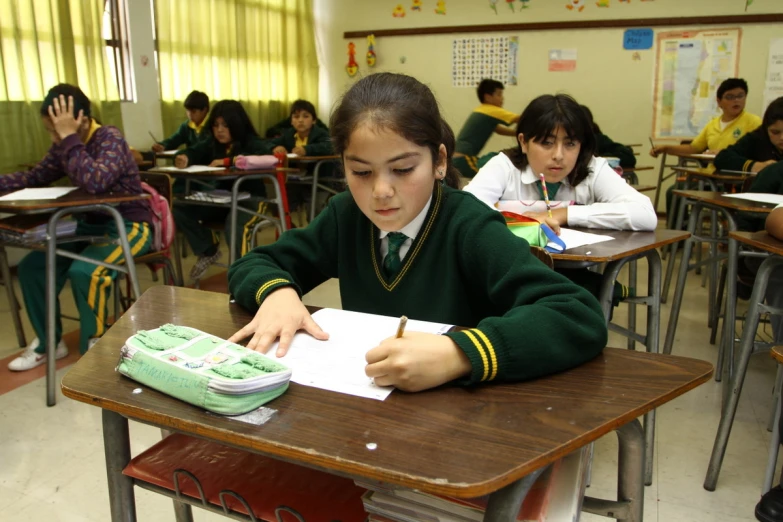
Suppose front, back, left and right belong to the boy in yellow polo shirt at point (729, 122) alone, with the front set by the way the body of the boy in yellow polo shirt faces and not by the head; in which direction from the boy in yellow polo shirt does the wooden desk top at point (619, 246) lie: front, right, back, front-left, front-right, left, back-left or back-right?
front-left

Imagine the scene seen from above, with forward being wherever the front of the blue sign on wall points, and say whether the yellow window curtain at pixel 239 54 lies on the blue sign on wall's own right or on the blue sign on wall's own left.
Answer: on the blue sign on wall's own right

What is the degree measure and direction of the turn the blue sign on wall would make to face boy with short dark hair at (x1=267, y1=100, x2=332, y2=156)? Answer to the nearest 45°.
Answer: approximately 45° to its right

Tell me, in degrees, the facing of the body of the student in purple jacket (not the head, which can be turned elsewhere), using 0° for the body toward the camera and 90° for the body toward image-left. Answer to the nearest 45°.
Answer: approximately 45°

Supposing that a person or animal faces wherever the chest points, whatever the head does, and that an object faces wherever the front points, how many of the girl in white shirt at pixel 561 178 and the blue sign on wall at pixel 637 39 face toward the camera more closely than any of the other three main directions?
2

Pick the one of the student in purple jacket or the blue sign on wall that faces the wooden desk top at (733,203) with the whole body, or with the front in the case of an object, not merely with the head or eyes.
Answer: the blue sign on wall

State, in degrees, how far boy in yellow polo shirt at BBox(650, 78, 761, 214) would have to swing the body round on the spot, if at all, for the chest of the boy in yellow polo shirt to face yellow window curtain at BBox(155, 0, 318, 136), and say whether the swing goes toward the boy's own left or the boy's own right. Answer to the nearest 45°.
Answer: approximately 45° to the boy's own right

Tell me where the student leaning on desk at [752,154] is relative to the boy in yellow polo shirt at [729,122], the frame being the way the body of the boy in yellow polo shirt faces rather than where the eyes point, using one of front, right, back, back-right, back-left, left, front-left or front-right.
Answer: front-left

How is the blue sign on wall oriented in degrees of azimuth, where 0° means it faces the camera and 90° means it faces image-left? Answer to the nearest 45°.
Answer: approximately 0°

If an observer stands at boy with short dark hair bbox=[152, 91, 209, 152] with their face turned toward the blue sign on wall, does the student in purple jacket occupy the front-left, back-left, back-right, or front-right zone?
back-right

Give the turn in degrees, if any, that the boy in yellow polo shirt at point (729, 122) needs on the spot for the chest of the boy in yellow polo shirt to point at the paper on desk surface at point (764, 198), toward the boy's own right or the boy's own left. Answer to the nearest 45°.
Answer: approximately 45° to the boy's own left
